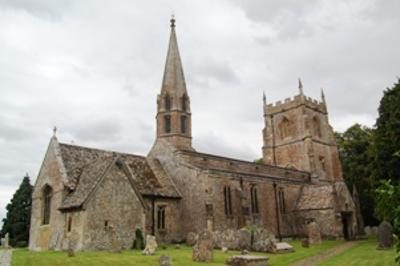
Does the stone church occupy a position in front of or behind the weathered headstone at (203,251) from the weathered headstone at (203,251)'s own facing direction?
behind

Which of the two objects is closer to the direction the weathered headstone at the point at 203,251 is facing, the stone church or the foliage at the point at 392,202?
the foliage

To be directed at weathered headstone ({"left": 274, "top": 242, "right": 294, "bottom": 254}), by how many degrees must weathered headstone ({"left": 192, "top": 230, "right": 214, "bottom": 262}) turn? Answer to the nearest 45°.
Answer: approximately 135° to its left

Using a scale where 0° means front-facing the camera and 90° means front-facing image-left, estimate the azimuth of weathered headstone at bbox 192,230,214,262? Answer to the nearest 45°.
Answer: approximately 0°

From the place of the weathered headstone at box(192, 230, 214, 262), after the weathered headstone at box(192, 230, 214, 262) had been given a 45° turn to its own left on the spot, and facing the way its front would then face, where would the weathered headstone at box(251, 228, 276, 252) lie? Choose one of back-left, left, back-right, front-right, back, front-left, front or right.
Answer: left

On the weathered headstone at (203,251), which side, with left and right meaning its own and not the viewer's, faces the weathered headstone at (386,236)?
left
